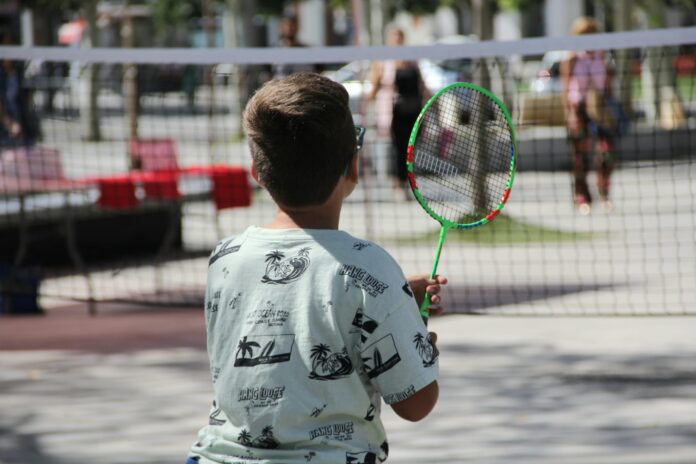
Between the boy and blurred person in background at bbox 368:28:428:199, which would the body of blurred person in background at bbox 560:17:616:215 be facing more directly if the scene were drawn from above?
the boy

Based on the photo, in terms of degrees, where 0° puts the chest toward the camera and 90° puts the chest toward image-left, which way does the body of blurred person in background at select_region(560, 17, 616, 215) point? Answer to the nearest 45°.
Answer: approximately 0°

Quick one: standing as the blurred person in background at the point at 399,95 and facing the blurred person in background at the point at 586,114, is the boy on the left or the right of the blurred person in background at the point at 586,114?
right

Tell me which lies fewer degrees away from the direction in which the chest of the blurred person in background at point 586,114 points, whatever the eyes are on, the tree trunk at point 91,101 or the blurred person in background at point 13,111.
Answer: the blurred person in background

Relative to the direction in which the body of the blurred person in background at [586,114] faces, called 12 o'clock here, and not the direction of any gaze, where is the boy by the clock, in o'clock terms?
The boy is roughly at 12 o'clock from the blurred person in background.

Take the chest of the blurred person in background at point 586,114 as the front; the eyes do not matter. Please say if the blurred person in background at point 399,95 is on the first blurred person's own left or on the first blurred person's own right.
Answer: on the first blurred person's own right

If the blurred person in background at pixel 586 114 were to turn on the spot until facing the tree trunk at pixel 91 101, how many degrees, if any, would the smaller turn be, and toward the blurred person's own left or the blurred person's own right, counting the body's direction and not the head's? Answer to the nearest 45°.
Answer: approximately 135° to the blurred person's own right

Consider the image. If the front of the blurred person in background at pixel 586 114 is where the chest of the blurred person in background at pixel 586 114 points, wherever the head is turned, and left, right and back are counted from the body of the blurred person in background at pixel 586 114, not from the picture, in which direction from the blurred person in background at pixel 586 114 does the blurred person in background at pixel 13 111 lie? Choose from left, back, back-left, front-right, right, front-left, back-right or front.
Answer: front-right

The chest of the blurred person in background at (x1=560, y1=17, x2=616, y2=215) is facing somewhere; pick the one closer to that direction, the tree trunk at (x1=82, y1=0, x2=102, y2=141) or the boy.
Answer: the boy
